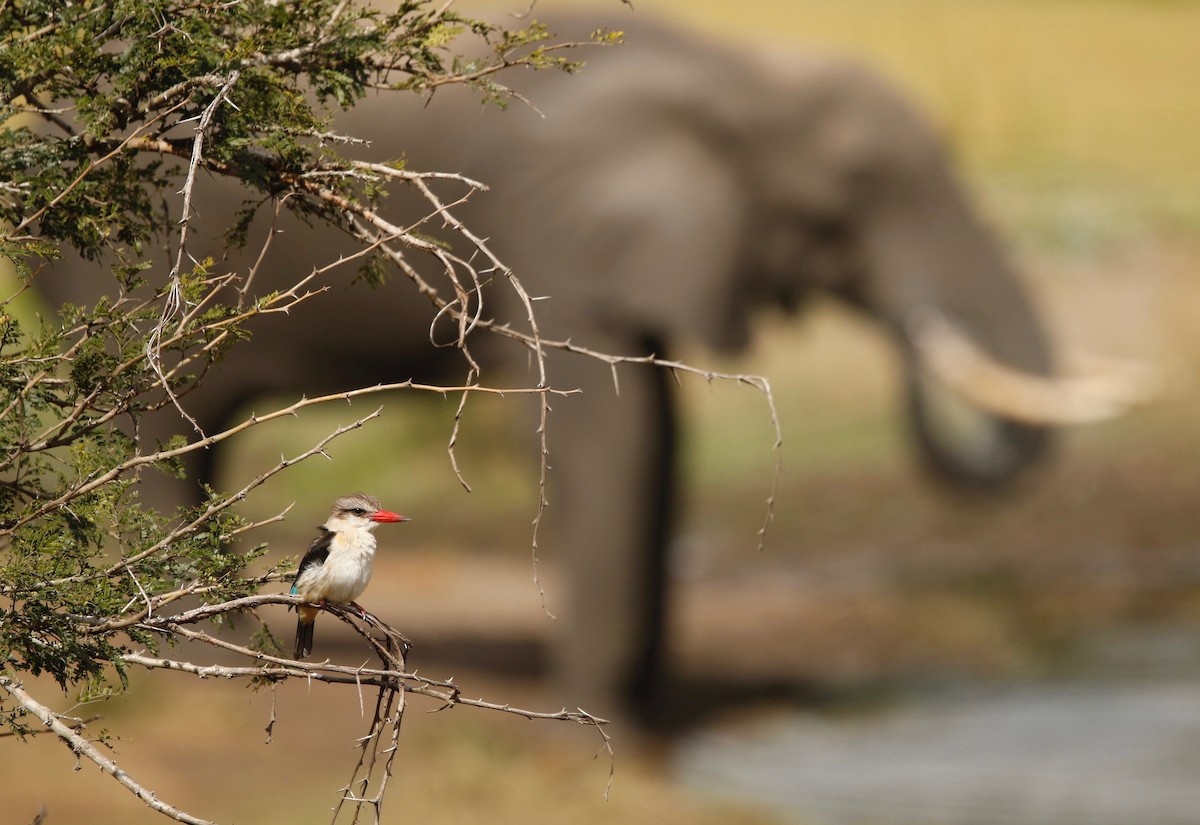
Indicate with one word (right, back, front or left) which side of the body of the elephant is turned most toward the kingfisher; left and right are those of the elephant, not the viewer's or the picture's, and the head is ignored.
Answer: right

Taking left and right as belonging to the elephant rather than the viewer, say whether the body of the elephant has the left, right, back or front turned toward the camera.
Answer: right

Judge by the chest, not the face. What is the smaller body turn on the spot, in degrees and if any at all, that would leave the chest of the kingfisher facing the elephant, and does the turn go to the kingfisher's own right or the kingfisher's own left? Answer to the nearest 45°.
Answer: approximately 135° to the kingfisher's own left

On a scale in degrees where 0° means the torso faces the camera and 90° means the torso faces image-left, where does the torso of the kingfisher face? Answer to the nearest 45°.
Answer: approximately 315°
